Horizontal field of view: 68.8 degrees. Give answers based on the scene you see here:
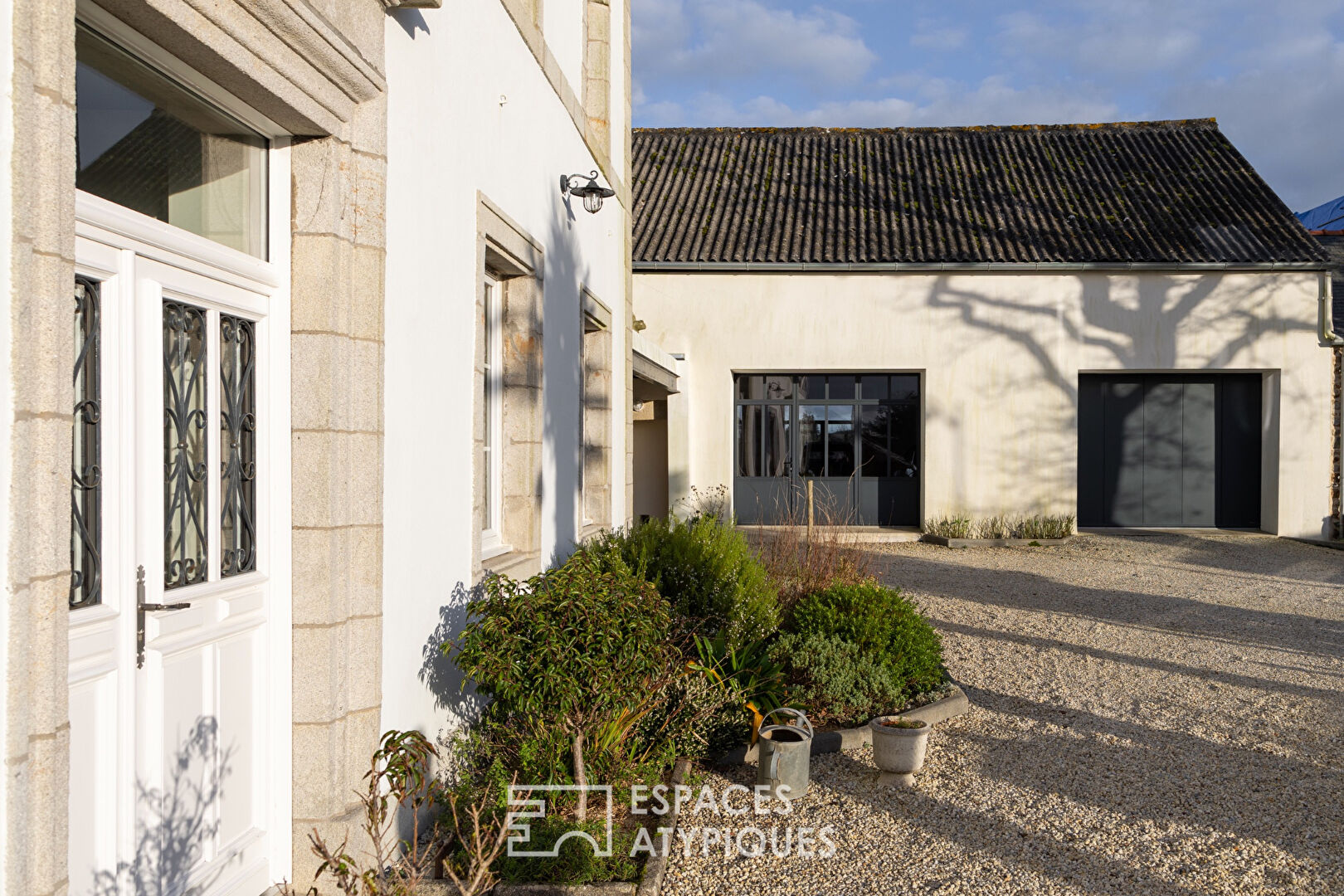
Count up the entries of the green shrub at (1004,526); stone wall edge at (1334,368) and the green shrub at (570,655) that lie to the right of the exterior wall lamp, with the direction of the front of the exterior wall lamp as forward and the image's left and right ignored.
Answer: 1

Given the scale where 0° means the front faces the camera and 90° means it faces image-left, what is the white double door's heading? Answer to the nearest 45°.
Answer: approximately 315°

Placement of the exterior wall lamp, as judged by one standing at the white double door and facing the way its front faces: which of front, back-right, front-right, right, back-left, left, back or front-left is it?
left

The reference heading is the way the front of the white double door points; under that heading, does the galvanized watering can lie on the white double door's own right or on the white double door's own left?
on the white double door's own left

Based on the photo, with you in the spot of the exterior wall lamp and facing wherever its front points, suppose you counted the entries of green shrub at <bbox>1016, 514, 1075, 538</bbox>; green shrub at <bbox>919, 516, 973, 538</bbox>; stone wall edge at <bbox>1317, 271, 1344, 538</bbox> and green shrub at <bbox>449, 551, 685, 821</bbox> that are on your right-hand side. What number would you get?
1

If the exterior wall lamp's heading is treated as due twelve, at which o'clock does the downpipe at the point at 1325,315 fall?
The downpipe is roughly at 11 o'clock from the exterior wall lamp.

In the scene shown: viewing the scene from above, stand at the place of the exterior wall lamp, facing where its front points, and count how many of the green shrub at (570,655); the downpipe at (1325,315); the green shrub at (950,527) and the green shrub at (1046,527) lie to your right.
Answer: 1

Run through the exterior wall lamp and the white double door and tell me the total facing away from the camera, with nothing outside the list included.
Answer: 0

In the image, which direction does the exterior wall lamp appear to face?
to the viewer's right

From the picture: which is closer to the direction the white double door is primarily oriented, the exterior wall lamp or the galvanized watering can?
the galvanized watering can
